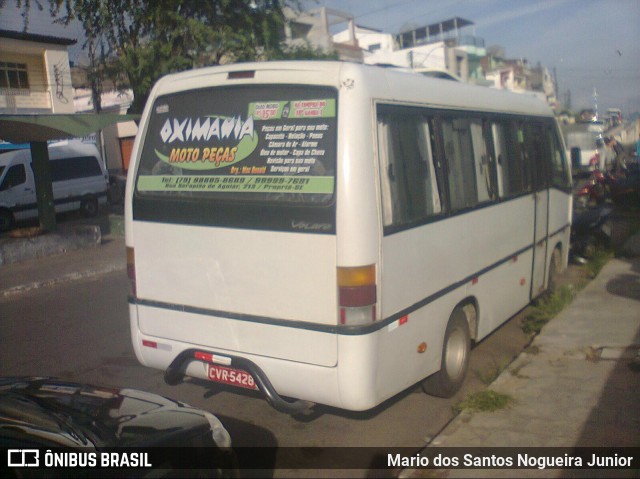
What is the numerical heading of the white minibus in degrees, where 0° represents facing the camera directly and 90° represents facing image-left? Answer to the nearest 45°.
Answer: approximately 225°

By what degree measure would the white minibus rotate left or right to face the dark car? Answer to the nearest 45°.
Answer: approximately 180°

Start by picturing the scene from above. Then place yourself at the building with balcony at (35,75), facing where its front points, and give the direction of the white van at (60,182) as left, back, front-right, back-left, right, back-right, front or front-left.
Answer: front-right

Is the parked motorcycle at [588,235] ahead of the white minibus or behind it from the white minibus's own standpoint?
ahead

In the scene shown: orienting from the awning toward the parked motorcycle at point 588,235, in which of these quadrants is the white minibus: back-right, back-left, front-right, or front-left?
front-right

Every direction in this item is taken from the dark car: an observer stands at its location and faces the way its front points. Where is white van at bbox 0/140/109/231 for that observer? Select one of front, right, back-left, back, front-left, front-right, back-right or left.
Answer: left

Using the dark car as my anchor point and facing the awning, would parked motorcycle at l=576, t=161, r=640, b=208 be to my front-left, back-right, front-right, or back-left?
front-right

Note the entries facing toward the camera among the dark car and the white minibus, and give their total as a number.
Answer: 0

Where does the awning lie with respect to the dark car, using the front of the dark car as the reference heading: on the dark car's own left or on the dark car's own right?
on the dark car's own left

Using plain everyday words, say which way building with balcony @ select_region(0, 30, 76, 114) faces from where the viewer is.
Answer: facing the viewer and to the right of the viewer
